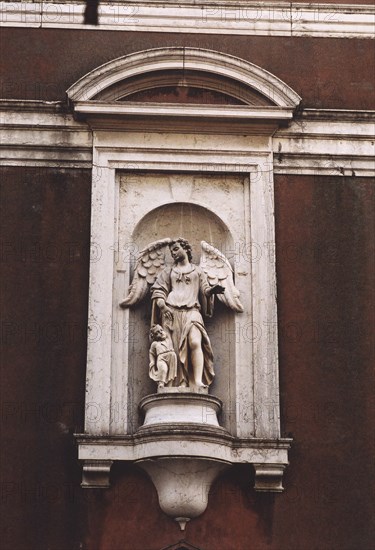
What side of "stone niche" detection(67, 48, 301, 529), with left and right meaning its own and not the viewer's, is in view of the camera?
front

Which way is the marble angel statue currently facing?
toward the camera

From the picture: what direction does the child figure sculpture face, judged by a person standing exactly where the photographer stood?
facing the viewer
